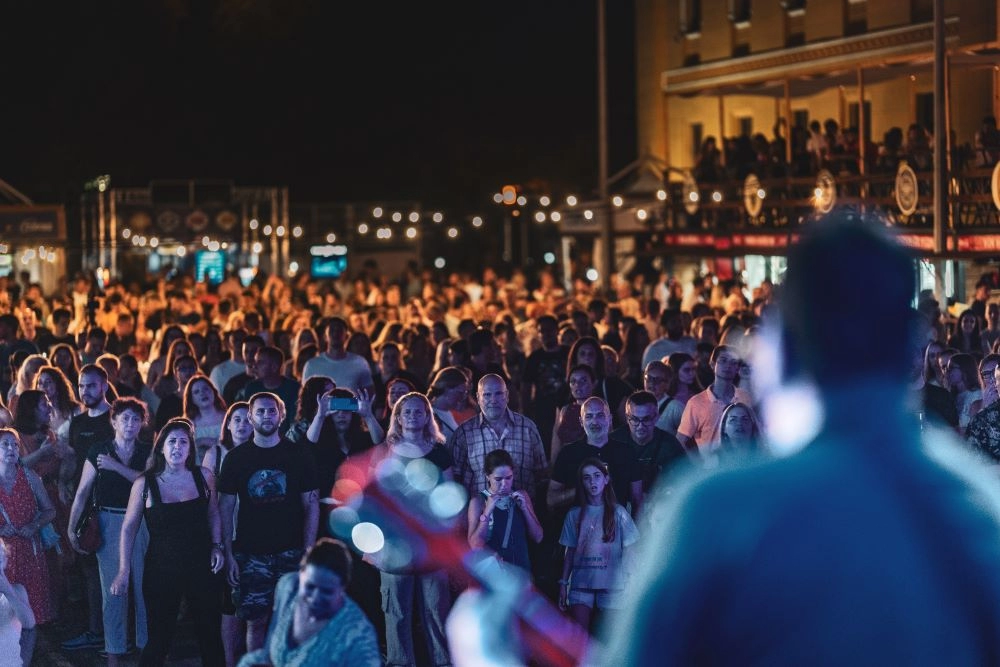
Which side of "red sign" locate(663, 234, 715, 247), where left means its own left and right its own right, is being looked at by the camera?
front

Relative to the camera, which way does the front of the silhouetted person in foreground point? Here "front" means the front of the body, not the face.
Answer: away from the camera

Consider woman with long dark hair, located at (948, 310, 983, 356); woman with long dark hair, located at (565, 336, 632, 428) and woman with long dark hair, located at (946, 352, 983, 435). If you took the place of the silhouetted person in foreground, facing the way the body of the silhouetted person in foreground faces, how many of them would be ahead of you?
3

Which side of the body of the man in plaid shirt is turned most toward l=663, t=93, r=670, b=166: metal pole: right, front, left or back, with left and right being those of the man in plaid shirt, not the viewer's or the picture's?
back

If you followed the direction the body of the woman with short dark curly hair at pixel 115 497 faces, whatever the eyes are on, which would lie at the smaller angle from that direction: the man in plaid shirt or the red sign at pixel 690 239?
the man in plaid shirt

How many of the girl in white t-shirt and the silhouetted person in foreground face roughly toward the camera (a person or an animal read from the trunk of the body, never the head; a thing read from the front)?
1

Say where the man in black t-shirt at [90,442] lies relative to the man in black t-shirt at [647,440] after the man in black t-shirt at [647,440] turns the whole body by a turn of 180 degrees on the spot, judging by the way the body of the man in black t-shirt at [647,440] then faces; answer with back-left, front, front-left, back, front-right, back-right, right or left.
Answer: left

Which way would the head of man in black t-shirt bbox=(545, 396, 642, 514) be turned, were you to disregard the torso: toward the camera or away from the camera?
toward the camera

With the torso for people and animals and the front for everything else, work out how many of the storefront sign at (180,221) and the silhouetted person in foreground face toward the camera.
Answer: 1

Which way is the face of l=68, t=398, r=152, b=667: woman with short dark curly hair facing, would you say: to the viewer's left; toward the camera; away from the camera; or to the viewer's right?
toward the camera

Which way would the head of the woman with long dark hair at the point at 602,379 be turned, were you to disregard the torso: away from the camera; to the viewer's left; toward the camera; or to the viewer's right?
toward the camera

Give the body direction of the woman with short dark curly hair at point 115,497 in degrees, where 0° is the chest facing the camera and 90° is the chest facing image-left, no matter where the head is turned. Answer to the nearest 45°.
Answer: approximately 315°

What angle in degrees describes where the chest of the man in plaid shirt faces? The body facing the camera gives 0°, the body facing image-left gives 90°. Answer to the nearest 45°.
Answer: approximately 0°

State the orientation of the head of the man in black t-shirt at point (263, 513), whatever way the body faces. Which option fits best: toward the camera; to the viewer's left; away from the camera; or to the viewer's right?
toward the camera

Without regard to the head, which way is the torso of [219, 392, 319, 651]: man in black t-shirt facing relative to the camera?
toward the camera

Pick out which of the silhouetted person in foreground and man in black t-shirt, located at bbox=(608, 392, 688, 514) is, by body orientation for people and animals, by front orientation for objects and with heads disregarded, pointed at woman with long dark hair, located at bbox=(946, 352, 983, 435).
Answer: the silhouetted person in foreground

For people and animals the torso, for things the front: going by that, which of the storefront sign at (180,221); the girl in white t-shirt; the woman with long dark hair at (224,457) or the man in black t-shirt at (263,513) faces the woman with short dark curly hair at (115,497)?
the storefront sign

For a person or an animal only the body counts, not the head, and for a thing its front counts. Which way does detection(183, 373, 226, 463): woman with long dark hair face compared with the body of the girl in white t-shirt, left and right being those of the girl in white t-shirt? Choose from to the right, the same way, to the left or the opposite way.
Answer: the same way

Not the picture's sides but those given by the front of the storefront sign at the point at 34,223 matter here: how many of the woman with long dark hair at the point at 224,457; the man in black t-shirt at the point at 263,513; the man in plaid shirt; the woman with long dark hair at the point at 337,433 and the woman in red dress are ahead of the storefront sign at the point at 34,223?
5
